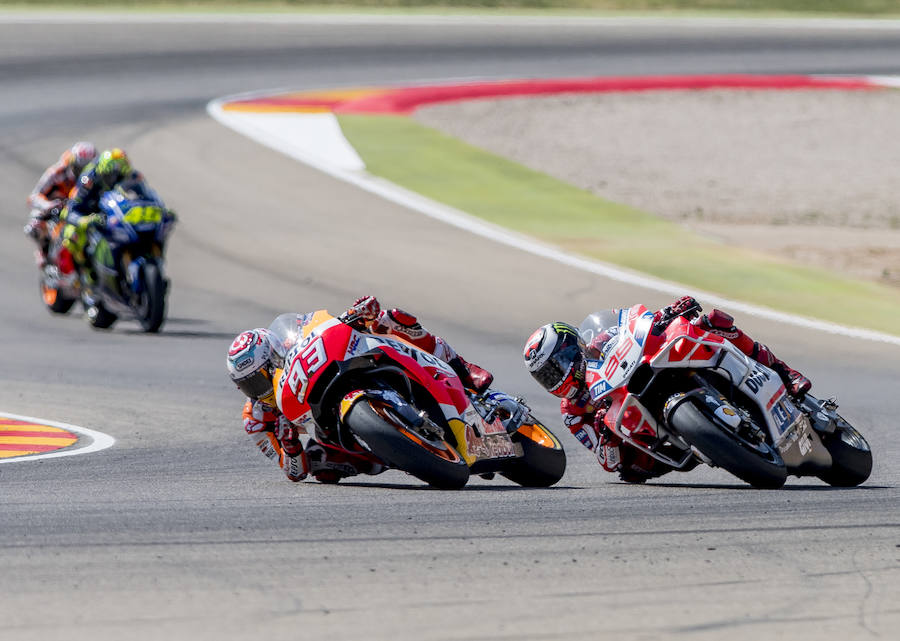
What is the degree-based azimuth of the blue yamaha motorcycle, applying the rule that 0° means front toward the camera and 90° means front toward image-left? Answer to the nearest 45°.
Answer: approximately 315°

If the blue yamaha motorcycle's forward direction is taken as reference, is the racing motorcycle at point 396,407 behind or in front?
in front

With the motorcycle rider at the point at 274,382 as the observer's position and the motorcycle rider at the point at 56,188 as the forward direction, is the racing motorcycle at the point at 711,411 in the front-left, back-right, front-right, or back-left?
back-right

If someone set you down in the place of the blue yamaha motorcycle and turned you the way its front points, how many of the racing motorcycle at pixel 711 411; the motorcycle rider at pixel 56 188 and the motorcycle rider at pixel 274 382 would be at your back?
1

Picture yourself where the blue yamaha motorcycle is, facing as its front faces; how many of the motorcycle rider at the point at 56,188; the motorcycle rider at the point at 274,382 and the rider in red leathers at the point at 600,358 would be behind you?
1

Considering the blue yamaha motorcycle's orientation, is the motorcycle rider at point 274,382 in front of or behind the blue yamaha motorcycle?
in front

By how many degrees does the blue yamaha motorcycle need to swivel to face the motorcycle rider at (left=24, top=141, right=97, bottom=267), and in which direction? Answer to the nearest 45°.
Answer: approximately 180°

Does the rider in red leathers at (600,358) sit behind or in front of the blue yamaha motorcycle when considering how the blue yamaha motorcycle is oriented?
in front

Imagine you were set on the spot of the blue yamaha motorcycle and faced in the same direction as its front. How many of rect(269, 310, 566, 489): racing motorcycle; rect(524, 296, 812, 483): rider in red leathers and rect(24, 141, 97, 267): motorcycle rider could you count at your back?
1
